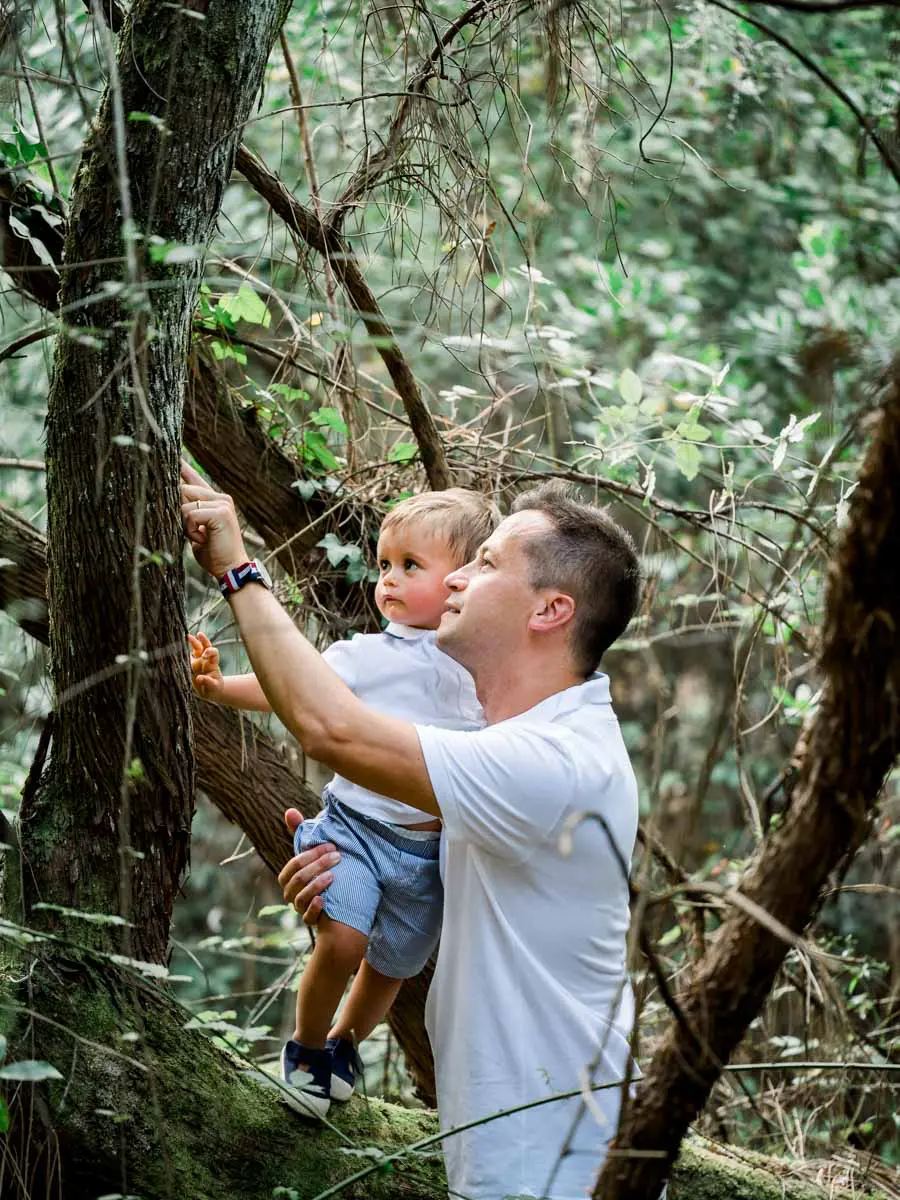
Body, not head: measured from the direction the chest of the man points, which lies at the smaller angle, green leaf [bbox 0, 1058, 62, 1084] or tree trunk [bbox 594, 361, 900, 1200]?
the green leaf

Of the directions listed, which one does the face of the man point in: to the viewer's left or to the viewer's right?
to the viewer's left

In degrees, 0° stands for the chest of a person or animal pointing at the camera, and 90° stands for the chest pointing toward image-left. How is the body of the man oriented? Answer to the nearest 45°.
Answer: approximately 90°

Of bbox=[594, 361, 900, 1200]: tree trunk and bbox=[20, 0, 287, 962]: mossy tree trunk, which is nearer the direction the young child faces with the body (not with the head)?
the mossy tree trunk

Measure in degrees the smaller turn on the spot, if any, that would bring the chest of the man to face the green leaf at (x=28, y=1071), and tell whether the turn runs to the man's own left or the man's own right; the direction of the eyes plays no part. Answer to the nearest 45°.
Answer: approximately 45° to the man's own left

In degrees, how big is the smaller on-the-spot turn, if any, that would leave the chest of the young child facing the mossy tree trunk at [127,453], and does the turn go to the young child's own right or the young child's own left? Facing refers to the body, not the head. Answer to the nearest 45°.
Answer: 0° — they already face it

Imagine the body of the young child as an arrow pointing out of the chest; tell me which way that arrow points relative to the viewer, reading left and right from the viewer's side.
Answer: facing the viewer and to the left of the viewer
